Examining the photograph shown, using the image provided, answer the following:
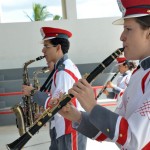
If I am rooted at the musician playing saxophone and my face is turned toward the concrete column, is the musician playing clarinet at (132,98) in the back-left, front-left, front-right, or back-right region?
back-right

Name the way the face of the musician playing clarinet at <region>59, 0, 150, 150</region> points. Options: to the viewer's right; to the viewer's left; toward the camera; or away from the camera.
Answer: to the viewer's left

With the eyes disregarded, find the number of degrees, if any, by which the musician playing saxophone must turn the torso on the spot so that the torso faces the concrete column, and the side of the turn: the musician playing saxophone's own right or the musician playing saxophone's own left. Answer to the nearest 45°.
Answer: approximately 90° to the musician playing saxophone's own right

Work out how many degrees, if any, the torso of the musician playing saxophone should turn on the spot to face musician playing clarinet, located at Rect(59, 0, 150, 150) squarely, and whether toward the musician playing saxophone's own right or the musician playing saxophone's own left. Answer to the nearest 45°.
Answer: approximately 90° to the musician playing saxophone's own left

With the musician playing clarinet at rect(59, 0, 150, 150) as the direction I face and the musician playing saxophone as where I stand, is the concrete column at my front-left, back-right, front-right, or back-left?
back-left

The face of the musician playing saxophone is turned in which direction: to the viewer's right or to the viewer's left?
to the viewer's left

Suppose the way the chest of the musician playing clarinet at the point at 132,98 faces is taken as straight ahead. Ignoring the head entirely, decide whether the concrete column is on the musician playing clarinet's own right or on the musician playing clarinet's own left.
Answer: on the musician playing clarinet's own right

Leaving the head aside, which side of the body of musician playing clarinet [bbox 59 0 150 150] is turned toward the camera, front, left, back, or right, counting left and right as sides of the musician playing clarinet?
left

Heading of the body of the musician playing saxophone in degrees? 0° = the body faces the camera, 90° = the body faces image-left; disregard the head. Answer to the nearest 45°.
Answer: approximately 90°
